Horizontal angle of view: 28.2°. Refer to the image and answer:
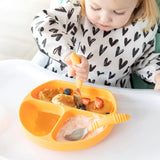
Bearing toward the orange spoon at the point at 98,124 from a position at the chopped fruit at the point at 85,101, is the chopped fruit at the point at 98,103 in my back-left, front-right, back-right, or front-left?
front-left

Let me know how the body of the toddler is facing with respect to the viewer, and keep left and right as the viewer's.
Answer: facing the viewer
